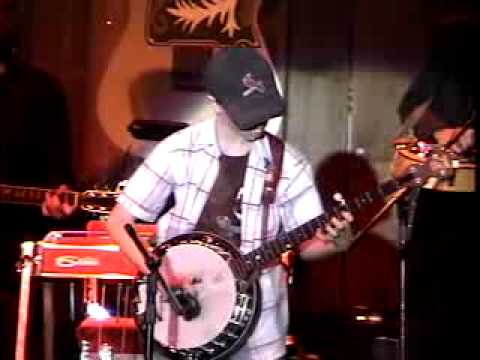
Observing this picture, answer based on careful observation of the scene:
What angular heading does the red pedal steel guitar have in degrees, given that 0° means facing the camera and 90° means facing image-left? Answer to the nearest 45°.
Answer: approximately 0°

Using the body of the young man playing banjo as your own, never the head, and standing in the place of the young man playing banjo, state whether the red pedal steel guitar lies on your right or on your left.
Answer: on your right

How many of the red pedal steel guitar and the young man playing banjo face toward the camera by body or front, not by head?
2

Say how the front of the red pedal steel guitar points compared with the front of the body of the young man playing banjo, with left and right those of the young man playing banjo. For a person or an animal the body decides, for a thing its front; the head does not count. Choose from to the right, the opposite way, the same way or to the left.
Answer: the same way

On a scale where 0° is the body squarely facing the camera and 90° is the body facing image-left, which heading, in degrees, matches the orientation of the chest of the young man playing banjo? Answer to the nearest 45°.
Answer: approximately 0°

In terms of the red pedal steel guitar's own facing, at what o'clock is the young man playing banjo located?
The young man playing banjo is roughly at 10 o'clock from the red pedal steel guitar.

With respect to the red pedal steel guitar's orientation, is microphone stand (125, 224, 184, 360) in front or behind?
in front
